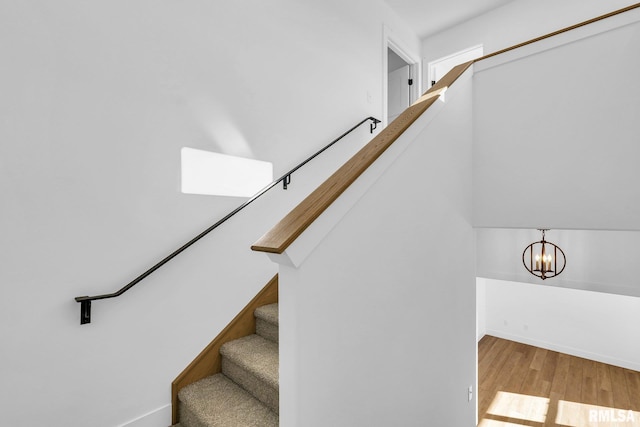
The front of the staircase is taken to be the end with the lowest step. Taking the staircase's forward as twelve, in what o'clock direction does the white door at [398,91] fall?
The white door is roughly at 6 o'clock from the staircase.

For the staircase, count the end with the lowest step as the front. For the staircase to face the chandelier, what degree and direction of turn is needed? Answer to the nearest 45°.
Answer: approximately 135° to its left

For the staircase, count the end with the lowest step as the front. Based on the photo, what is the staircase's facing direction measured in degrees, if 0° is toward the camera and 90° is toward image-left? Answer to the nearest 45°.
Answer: approximately 45°
